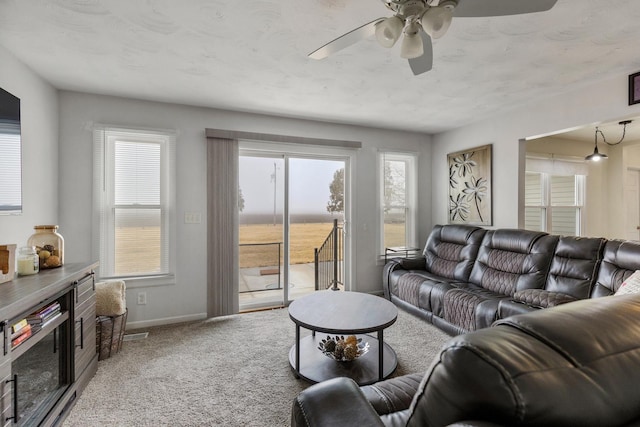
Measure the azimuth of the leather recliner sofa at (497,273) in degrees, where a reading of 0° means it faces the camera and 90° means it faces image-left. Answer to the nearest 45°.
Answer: approximately 45°

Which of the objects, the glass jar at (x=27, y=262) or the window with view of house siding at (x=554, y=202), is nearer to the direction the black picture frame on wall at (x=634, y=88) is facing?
the glass jar

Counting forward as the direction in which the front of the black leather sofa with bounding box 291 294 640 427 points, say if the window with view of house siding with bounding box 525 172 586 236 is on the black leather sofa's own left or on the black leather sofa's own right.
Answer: on the black leather sofa's own right

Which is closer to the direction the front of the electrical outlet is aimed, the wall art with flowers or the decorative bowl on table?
the decorative bowl on table

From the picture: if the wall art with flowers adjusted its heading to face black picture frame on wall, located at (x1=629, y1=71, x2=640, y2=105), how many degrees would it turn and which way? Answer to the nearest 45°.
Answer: approximately 90° to its left

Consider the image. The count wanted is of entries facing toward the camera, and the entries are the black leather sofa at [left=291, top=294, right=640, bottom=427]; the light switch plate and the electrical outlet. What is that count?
2

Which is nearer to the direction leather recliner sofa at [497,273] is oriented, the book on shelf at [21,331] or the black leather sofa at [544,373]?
the book on shelf

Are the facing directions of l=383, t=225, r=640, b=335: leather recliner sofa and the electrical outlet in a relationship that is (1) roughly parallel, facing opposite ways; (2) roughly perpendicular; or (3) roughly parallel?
roughly perpendicular
